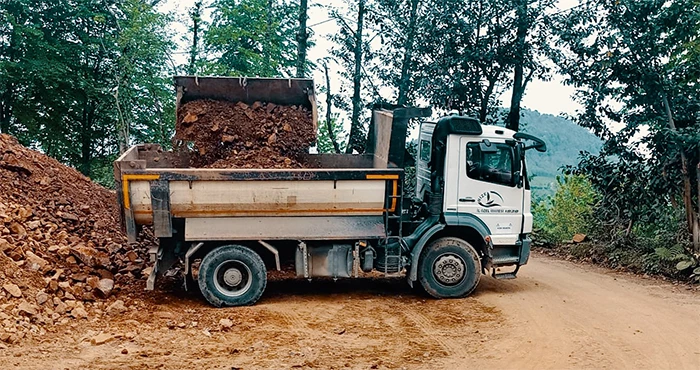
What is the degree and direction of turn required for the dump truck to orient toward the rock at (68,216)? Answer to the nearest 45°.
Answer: approximately 180°

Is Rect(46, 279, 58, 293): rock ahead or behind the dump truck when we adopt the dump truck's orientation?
behind

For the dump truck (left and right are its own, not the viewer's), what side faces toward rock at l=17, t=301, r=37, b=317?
back

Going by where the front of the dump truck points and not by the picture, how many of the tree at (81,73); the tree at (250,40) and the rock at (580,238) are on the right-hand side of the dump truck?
0

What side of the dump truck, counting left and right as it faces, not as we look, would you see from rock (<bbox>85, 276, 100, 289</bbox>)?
back

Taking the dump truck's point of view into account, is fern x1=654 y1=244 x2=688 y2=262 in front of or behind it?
in front

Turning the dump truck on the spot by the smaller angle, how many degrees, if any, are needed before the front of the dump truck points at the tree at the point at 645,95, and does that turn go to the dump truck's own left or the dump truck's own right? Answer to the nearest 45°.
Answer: approximately 45° to the dump truck's own left

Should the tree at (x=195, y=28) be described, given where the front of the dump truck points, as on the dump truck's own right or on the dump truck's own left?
on the dump truck's own left

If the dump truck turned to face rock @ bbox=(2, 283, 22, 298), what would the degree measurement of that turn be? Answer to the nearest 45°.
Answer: approximately 180°

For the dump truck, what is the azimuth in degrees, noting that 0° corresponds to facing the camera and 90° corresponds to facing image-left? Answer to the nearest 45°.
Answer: approximately 270°

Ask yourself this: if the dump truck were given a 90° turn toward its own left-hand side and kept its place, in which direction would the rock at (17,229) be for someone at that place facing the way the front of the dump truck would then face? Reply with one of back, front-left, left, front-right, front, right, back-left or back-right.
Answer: left

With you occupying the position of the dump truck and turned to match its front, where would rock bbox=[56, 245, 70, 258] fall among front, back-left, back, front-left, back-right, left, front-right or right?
back

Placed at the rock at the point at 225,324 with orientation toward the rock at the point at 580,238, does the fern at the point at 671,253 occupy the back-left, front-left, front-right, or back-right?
front-right

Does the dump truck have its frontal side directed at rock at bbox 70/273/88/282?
no

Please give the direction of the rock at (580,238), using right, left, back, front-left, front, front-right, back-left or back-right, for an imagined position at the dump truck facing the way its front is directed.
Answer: front-left

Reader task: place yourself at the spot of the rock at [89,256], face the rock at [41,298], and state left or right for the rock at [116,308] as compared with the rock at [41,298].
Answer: left

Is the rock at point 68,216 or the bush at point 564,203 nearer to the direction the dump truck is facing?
the bush

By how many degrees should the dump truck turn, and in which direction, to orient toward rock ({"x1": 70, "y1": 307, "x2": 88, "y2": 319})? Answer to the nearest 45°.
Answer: approximately 180°

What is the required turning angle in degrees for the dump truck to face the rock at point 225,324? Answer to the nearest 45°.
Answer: approximately 135° to its right
